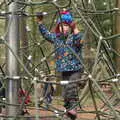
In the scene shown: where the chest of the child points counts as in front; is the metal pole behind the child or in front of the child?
in front

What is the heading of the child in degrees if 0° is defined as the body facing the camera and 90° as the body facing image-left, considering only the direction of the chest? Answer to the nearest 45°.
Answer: approximately 0°
